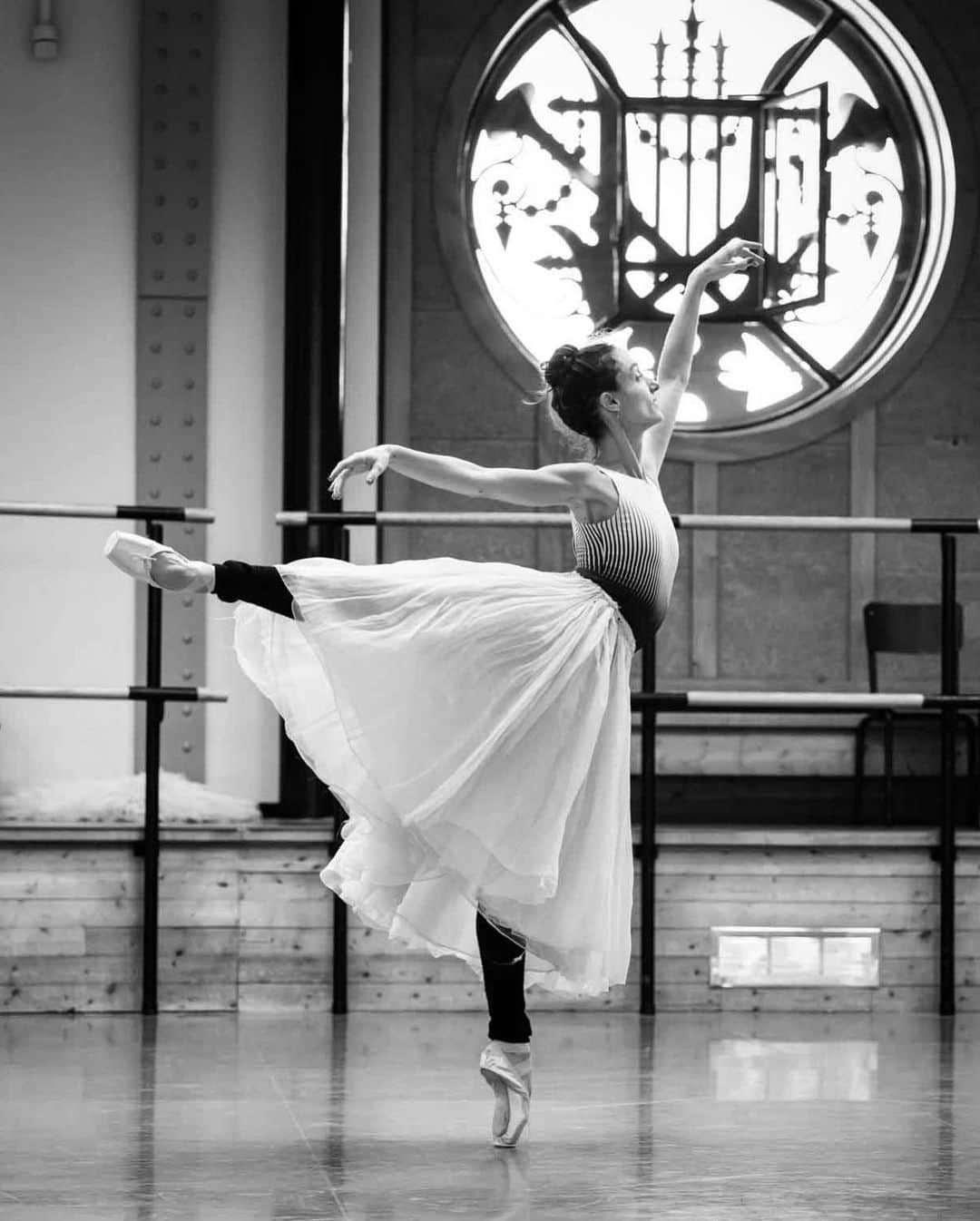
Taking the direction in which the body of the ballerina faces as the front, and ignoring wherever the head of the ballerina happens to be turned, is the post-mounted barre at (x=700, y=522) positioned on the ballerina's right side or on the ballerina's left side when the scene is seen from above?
on the ballerina's left side

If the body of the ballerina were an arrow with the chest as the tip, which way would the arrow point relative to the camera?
to the viewer's right

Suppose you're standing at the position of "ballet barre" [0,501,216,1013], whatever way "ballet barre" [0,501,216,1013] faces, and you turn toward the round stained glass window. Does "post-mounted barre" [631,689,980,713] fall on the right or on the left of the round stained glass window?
right

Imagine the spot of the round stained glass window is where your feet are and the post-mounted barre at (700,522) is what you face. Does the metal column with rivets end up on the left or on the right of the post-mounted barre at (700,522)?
right

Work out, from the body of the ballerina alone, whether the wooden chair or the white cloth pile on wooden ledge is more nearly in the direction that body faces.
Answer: the wooden chair

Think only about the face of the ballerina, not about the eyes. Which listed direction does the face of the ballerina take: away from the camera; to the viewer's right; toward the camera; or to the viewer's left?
to the viewer's right

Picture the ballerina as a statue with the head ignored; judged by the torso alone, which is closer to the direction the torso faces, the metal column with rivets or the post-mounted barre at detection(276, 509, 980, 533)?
the post-mounted barre
